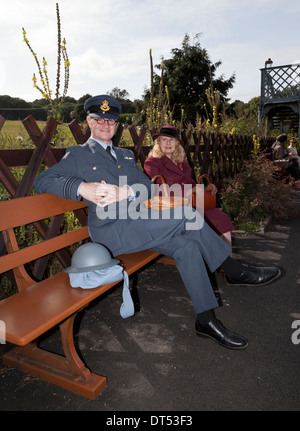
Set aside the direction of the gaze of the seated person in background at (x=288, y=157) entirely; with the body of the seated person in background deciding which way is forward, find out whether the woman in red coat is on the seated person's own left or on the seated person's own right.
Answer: on the seated person's own right

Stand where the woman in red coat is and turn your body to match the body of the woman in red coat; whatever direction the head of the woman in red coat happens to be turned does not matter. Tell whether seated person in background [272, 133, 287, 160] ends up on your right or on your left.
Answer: on your left

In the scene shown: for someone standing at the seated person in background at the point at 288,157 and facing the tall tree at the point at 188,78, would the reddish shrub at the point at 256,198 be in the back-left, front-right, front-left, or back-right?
back-left

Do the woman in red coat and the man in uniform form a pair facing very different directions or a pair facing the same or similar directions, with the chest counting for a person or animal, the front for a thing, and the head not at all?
same or similar directions

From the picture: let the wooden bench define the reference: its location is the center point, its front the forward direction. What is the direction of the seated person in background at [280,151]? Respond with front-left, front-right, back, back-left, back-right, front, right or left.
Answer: left

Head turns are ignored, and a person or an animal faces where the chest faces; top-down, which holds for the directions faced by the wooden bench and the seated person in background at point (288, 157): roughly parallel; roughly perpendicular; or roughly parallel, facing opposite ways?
roughly parallel

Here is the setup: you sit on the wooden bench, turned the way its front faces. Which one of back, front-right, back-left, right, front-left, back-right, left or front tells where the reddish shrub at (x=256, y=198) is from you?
left

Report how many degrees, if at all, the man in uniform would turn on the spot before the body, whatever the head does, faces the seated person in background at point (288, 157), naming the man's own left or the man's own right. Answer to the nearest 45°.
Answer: approximately 90° to the man's own left

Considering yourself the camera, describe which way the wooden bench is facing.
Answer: facing the viewer and to the right of the viewer

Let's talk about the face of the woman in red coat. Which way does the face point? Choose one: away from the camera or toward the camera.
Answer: toward the camera

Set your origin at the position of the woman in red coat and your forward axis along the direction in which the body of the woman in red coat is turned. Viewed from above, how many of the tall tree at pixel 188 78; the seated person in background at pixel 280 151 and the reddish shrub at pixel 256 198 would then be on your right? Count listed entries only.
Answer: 0

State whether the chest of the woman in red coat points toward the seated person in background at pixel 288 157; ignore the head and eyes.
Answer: no
